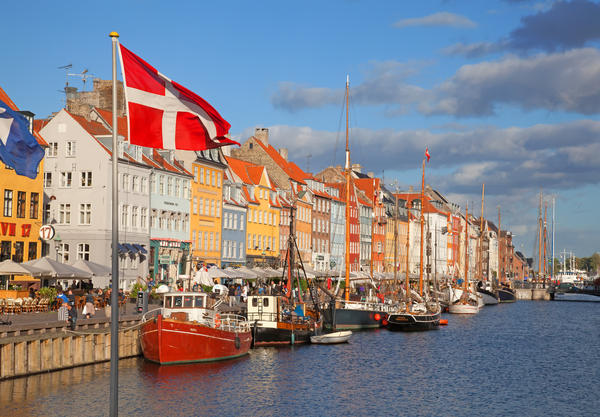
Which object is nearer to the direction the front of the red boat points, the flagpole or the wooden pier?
the wooden pier

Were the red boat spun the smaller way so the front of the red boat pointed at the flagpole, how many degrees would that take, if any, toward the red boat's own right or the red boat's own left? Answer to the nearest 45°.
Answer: approximately 45° to the red boat's own left

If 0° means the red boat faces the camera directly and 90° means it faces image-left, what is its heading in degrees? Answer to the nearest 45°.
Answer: approximately 45°

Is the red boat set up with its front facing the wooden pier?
yes

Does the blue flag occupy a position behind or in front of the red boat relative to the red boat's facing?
in front

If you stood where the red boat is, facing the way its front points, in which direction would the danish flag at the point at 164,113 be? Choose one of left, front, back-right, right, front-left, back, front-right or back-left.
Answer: front-left
